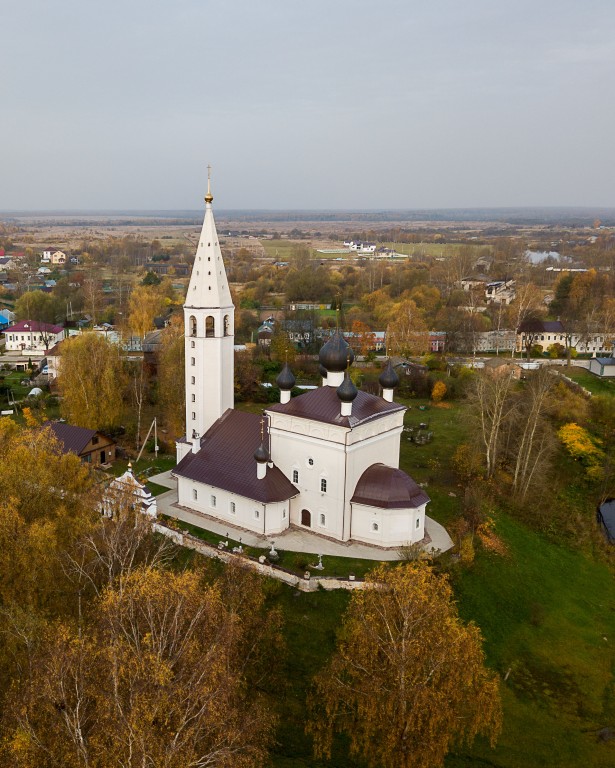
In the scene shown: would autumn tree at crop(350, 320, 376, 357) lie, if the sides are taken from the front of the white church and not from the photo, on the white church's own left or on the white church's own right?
on the white church's own right

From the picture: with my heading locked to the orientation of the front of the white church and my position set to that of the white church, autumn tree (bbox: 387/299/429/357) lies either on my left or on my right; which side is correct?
on my right

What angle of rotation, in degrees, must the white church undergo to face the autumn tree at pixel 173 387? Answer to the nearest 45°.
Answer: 0° — it already faces it

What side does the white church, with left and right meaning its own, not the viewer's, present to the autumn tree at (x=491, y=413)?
right

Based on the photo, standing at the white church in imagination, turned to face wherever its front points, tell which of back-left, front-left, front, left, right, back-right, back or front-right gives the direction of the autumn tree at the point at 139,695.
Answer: back-left

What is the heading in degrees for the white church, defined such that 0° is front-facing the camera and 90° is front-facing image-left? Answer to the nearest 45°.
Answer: approximately 135°

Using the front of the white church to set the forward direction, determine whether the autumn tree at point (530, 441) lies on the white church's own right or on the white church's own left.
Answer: on the white church's own right

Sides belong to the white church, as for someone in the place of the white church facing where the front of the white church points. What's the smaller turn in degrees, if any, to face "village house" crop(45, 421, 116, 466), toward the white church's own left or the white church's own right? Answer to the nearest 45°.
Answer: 0° — it already faces it
